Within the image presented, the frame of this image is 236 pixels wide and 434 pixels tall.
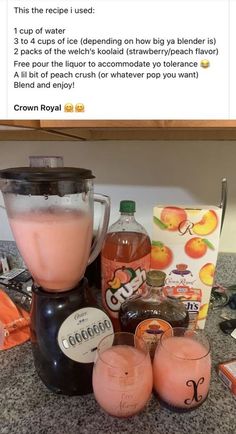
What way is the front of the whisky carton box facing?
toward the camera

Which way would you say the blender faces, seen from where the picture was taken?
facing the viewer and to the right of the viewer

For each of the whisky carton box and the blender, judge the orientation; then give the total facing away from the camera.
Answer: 0
